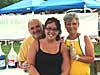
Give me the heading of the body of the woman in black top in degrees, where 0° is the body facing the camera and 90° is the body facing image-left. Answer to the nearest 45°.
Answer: approximately 0°
